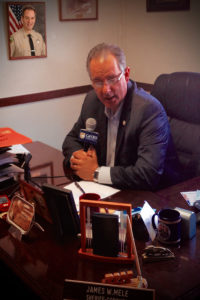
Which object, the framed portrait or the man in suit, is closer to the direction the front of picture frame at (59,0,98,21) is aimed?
the man in suit

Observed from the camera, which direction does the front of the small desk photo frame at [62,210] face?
facing away from the viewer and to the right of the viewer

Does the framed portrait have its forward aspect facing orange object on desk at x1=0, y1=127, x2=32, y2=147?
yes

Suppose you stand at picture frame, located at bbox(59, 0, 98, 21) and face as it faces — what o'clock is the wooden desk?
The wooden desk is roughly at 12 o'clock from the picture frame.

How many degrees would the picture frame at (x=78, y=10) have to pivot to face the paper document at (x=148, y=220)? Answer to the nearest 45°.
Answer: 0° — it already faces it
